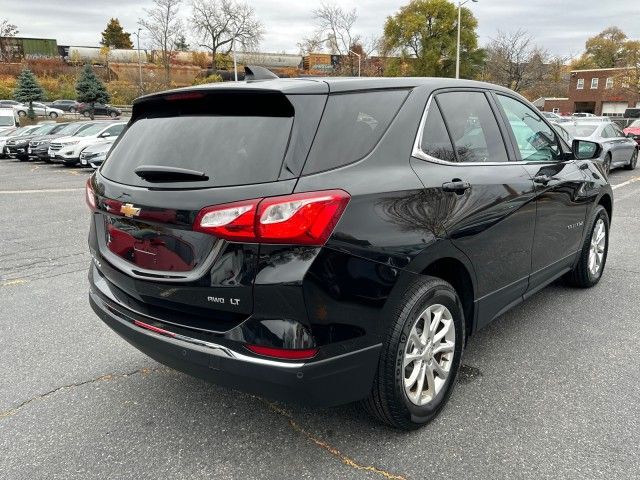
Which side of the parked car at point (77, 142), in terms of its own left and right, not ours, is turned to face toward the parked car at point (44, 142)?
right

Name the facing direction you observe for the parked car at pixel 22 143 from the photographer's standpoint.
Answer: facing the viewer and to the left of the viewer

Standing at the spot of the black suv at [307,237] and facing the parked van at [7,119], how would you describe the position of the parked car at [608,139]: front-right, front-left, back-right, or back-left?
front-right

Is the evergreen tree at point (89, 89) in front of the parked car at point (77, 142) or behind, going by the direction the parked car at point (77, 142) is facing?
behind

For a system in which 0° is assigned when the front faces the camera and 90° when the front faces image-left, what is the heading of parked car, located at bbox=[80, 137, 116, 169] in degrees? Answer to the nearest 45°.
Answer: approximately 45°

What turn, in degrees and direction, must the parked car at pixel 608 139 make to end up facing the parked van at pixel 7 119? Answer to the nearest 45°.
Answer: approximately 135° to its left

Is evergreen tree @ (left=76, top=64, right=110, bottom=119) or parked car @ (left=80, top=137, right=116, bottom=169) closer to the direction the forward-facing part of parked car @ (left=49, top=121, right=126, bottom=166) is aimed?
the parked car

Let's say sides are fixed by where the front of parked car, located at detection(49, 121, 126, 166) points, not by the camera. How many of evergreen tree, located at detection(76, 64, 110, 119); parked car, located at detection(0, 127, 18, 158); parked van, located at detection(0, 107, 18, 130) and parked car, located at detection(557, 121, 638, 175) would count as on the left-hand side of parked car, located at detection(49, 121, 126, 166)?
1

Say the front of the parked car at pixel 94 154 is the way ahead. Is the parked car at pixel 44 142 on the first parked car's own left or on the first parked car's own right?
on the first parked car's own right

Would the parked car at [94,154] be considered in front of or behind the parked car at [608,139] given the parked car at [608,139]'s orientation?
behind

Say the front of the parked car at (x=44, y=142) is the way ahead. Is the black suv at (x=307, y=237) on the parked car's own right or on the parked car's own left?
on the parked car's own left

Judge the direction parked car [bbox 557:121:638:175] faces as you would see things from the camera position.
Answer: facing away from the viewer and to the right of the viewer

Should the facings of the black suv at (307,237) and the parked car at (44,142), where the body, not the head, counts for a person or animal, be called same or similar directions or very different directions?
very different directions

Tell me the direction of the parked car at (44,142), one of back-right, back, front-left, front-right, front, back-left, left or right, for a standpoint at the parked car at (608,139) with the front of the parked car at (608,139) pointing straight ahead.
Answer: back-left

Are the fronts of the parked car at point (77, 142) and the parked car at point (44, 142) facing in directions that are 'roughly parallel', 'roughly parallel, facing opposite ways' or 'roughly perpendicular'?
roughly parallel

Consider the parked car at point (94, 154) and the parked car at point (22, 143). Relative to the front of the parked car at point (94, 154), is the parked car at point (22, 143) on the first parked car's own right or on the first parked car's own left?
on the first parked car's own right
